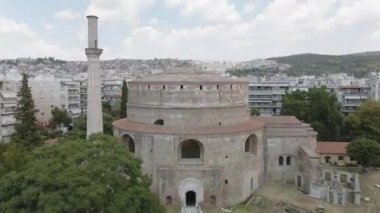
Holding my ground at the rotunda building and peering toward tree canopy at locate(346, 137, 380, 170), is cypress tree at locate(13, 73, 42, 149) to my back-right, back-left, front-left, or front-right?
back-left

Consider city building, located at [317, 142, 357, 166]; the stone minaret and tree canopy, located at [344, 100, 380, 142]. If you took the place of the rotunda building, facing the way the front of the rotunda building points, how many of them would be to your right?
1

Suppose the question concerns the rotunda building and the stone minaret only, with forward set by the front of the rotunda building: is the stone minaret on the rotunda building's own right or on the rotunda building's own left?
on the rotunda building's own right

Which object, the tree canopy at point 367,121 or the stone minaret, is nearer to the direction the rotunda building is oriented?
the stone minaret

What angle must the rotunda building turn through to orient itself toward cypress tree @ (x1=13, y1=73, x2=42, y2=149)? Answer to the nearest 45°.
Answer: approximately 135° to its right

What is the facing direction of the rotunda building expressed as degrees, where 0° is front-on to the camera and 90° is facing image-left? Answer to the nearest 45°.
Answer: approximately 0°

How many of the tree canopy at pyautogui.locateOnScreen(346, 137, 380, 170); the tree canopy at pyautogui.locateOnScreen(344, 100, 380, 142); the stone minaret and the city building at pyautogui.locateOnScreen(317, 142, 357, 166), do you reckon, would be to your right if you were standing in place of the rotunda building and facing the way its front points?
1

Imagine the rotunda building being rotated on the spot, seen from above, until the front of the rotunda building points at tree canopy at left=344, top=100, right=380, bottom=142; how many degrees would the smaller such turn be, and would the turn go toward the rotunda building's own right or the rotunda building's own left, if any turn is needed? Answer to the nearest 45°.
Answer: approximately 135° to the rotunda building's own left

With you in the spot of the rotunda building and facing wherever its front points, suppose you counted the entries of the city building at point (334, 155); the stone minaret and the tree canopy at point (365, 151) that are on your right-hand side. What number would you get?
1

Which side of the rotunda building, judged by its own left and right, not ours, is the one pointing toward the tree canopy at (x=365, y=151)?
left

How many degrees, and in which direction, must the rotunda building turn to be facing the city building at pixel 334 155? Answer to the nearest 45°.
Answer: approximately 135° to its left

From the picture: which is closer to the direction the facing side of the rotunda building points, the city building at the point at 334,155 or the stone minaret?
the stone minaret
